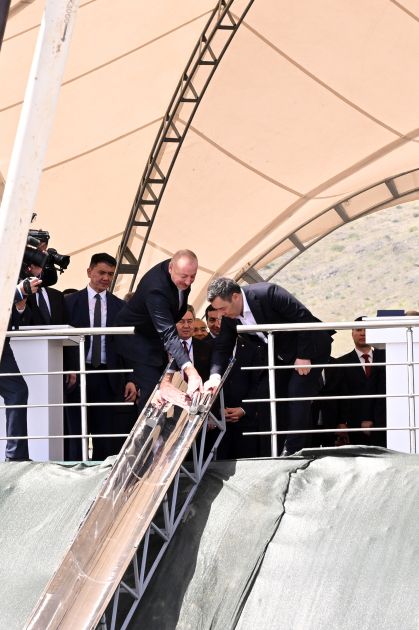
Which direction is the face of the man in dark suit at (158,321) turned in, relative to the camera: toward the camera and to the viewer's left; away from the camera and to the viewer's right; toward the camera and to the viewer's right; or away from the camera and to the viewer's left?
toward the camera and to the viewer's right

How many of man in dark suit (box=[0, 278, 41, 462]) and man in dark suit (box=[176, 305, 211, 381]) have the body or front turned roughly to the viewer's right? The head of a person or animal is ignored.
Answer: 1

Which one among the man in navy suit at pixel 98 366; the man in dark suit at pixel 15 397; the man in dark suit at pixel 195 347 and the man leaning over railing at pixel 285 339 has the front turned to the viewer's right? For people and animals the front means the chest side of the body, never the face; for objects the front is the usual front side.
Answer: the man in dark suit at pixel 15 397

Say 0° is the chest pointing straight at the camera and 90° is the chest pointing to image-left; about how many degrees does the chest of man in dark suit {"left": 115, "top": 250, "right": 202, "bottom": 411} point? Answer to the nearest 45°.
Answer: approximately 315°

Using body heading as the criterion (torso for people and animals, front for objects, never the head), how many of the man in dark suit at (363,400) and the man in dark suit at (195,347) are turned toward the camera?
2

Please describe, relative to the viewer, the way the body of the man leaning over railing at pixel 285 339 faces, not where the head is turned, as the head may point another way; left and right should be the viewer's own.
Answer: facing the viewer and to the left of the viewer

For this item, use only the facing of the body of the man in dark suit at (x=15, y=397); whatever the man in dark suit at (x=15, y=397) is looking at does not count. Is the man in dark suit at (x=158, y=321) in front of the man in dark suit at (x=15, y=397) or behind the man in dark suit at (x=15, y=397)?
in front

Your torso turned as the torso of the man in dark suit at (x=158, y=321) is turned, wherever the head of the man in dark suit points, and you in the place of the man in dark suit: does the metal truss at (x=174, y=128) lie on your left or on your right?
on your left

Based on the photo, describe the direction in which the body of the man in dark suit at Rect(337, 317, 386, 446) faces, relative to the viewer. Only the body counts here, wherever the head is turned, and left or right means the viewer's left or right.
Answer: facing the viewer

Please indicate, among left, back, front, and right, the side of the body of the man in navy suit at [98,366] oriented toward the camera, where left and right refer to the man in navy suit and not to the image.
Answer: front

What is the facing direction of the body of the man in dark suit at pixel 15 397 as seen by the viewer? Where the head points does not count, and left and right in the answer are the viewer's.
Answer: facing to the right of the viewer

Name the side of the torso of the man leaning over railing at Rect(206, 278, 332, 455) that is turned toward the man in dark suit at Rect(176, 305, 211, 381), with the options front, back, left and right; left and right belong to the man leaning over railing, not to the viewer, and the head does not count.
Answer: right

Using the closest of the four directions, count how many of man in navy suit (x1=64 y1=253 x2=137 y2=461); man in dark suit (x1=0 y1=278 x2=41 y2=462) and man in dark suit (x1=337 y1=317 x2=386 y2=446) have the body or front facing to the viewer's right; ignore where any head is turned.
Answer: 1
